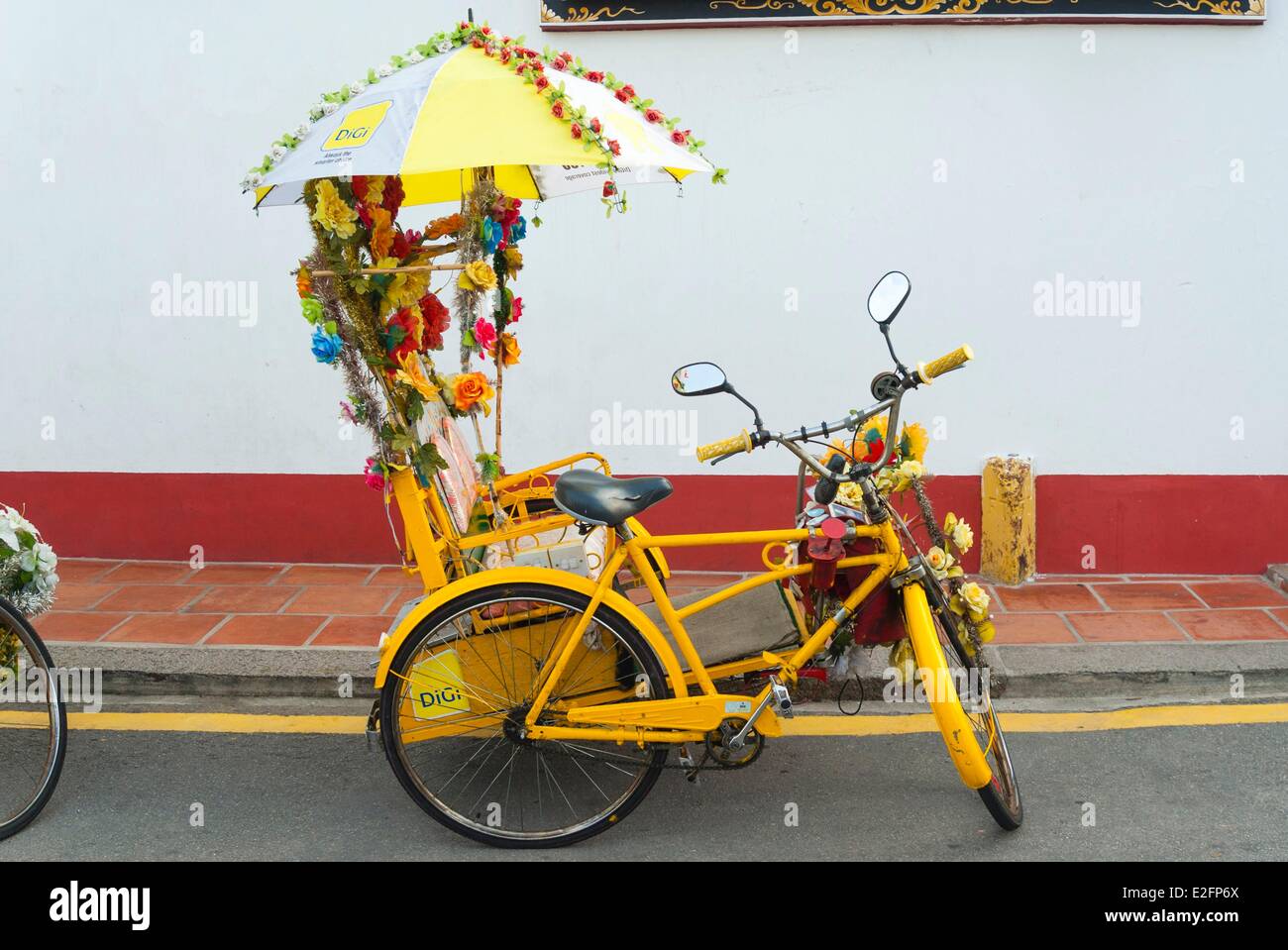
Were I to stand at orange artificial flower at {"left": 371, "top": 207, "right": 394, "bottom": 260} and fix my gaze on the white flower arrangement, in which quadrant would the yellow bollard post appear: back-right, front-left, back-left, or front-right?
back-right

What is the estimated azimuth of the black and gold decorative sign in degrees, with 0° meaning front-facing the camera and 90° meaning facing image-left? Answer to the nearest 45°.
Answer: approximately 0°

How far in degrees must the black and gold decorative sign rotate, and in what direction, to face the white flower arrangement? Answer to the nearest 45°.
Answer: approximately 45° to its right

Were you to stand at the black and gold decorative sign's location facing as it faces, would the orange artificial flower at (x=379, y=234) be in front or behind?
in front

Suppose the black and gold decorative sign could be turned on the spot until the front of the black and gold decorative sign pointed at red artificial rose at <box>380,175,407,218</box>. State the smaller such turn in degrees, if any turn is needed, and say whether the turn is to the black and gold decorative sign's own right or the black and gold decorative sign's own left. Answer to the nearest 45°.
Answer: approximately 45° to the black and gold decorative sign's own right

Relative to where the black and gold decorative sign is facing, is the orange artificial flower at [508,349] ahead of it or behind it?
ahead
